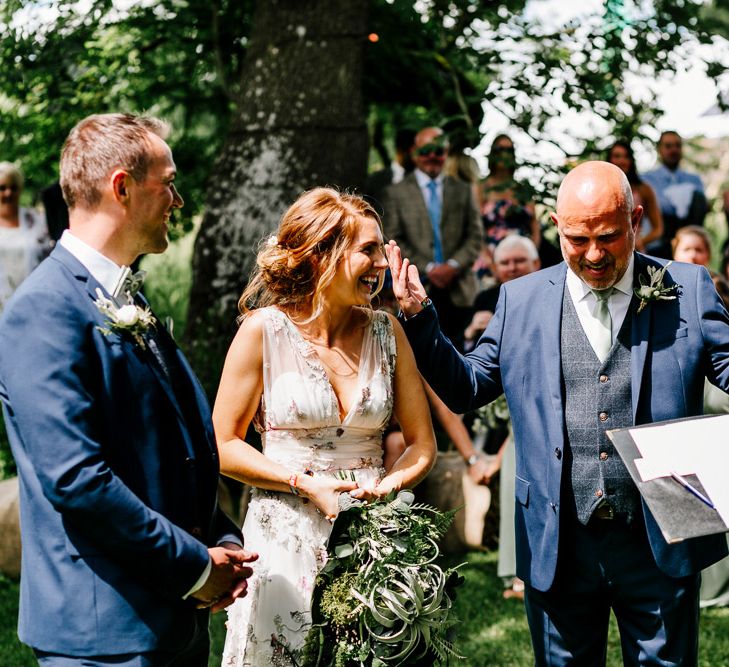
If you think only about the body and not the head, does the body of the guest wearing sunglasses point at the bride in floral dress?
yes

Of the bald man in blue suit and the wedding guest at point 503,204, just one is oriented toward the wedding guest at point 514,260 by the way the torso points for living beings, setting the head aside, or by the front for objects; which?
the wedding guest at point 503,204

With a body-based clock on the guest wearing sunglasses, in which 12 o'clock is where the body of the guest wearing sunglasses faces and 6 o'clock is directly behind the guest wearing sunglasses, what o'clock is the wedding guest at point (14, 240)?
The wedding guest is roughly at 3 o'clock from the guest wearing sunglasses.

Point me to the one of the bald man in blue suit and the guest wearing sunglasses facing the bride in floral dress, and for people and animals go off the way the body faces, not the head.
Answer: the guest wearing sunglasses
